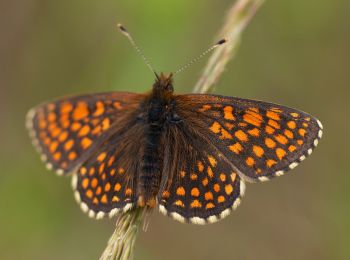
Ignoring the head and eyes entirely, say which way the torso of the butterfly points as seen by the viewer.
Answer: away from the camera
